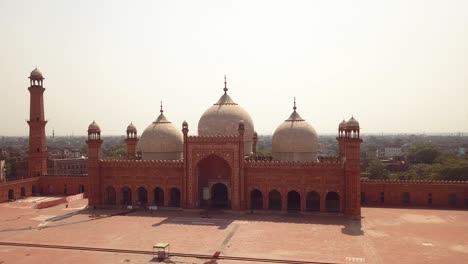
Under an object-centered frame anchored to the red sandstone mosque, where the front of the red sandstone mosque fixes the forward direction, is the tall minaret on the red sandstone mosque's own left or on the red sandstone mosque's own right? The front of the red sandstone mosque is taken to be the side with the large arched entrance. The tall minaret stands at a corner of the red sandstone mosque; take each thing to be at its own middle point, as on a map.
on the red sandstone mosque's own right

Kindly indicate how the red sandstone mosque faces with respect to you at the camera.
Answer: facing the viewer
